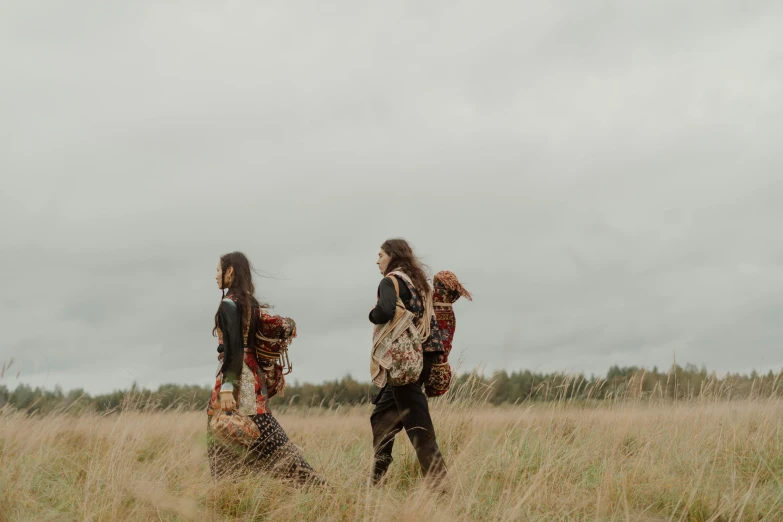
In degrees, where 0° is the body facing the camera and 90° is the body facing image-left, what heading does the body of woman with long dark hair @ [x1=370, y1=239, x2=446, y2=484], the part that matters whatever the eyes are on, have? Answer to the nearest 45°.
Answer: approximately 90°

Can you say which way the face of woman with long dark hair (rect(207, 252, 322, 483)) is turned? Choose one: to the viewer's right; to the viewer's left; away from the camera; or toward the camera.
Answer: to the viewer's left

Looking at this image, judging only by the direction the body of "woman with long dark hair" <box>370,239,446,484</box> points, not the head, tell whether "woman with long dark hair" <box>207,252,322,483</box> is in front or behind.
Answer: in front

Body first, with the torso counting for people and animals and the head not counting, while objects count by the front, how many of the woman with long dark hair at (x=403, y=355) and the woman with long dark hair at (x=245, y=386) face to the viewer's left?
2

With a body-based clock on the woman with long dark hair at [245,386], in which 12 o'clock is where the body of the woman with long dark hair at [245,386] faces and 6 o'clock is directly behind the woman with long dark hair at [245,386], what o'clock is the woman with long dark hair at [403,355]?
the woman with long dark hair at [403,355] is roughly at 6 o'clock from the woman with long dark hair at [245,386].

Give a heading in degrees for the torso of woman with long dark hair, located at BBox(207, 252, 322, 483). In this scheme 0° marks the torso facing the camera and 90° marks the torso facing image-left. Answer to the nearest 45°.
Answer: approximately 90°

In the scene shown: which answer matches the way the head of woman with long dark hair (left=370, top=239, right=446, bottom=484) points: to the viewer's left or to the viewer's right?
to the viewer's left
